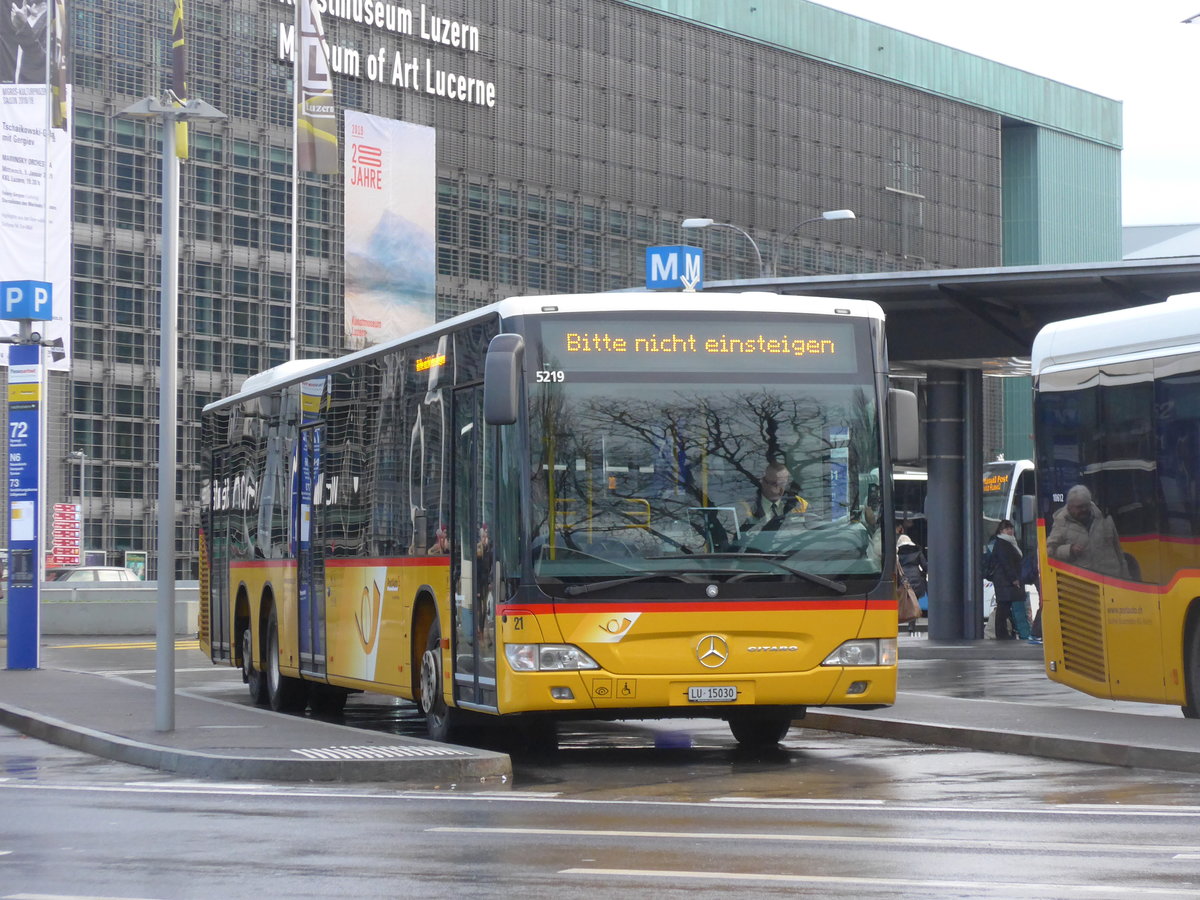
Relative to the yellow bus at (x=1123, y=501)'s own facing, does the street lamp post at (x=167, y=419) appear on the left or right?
on its right

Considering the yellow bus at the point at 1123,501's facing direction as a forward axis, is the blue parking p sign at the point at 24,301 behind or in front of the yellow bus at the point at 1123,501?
behind

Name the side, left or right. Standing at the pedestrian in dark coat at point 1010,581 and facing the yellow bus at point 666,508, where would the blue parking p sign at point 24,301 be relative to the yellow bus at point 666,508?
right

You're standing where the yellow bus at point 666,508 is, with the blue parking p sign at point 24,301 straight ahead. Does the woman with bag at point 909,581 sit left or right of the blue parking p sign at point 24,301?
right

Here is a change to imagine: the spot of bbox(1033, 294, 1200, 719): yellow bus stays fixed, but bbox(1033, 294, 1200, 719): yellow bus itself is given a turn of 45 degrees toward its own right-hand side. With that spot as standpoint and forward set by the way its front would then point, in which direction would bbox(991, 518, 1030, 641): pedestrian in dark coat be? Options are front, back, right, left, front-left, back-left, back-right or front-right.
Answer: back

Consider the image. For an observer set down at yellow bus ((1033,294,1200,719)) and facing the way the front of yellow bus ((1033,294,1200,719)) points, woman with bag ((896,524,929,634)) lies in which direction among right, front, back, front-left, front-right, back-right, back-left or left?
back-left

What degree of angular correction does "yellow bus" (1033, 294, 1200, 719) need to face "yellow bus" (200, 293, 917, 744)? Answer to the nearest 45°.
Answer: approximately 90° to its right

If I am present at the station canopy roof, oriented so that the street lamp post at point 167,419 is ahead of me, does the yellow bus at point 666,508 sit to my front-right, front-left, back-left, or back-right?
front-left

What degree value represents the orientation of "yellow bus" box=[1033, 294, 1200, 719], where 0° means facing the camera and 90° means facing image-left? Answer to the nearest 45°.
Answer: approximately 315°

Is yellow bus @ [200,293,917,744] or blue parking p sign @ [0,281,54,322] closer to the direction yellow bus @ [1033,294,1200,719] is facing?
the yellow bus
